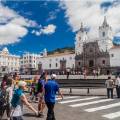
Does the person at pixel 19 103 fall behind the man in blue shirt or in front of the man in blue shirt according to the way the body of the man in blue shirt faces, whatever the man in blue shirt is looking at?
behind

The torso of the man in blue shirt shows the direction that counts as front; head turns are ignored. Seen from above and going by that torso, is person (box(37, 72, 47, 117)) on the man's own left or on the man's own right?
on the man's own left

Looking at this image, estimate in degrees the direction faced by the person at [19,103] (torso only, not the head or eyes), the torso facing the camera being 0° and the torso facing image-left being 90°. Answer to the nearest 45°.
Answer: approximately 225°

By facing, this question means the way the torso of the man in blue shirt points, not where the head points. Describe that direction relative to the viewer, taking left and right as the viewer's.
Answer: facing away from the viewer and to the right of the viewer
